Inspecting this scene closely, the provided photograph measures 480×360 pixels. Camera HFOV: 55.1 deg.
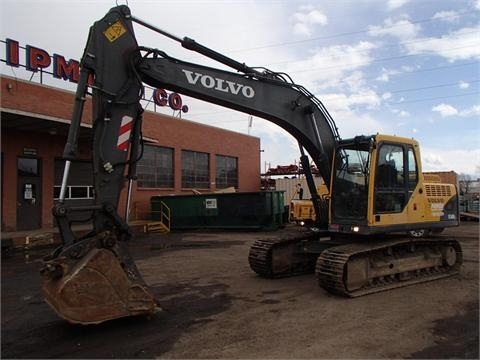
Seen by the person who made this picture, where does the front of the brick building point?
facing the viewer and to the right of the viewer

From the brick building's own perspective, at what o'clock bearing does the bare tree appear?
The bare tree is roughly at 10 o'clock from the brick building.

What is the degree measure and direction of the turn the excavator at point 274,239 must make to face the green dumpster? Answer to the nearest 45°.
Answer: approximately 135° to its right

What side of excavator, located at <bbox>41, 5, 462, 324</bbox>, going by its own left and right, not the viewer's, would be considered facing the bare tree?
back

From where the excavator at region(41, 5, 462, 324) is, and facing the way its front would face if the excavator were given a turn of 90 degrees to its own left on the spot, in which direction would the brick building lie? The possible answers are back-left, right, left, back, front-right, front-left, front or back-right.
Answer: back

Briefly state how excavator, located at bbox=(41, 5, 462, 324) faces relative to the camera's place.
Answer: facing the viewer and to the left of the viewer
